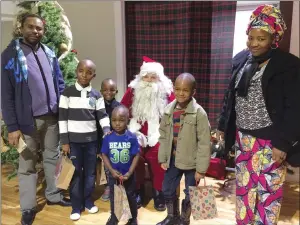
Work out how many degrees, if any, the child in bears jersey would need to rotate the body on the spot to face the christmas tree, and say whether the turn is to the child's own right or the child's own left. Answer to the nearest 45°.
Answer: approximately 135° to the child's own right

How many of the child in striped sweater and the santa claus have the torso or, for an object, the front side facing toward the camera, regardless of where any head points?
2

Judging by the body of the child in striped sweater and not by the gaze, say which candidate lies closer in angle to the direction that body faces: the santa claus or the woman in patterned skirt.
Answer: the woman in patterned skirt

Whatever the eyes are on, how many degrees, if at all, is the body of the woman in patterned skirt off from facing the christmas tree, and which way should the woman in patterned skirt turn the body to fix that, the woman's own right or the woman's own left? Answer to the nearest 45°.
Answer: approximately 45° to the woman's own right

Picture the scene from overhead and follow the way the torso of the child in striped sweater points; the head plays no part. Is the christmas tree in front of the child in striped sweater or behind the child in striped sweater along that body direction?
behind

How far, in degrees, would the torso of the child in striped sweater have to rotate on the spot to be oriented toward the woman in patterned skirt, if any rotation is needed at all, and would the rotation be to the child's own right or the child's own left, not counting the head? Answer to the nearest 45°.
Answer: approximately 45° to the child's own left

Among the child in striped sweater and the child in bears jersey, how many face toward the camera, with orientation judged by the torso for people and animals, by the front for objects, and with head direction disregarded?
2

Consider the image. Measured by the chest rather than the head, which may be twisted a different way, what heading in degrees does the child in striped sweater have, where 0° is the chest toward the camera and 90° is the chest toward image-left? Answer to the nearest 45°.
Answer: approximately 0°

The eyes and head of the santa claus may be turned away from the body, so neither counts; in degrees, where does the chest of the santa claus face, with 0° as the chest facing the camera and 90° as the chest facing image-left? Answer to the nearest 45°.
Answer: approximately 0°

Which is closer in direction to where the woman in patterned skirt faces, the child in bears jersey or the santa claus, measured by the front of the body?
the child in bears jersey
